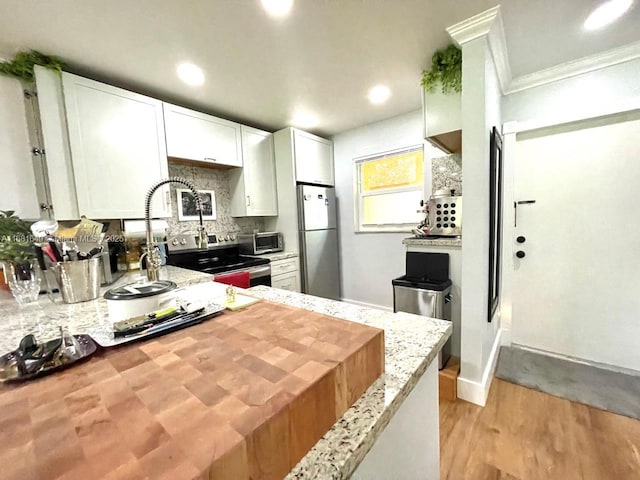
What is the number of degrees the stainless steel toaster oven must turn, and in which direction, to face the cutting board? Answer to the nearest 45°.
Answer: approximately 45° to its right

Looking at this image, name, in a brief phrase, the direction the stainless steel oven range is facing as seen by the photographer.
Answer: facing the viewer and to the right of the viewer

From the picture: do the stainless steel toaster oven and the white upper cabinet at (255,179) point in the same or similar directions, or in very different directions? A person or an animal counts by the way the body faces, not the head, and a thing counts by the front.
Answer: same or similar directions

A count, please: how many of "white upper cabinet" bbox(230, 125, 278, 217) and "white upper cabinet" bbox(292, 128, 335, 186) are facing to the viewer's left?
0

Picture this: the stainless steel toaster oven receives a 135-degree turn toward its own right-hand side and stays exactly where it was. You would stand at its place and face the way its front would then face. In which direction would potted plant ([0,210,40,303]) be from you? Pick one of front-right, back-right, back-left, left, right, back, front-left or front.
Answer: front-left

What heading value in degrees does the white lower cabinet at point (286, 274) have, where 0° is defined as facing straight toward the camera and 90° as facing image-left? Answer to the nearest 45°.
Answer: approximately 315°

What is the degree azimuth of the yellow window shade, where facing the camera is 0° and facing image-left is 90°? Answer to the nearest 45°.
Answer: approximately 45°

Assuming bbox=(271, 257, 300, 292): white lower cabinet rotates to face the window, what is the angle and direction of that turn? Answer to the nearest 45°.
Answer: approximately 45° to its left

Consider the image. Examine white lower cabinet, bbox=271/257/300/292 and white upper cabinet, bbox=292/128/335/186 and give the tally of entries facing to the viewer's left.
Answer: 0

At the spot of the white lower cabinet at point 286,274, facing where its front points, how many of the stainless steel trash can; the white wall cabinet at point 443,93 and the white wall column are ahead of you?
3

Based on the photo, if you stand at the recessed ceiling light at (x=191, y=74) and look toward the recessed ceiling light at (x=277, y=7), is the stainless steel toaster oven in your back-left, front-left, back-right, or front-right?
back-left

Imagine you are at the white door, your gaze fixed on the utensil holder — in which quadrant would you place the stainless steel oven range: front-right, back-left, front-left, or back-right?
front-right

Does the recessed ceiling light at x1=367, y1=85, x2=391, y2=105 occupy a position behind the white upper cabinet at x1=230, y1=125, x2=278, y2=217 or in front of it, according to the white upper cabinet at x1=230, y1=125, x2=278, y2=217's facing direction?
in front

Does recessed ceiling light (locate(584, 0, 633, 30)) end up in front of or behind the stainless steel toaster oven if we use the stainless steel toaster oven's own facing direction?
in front
